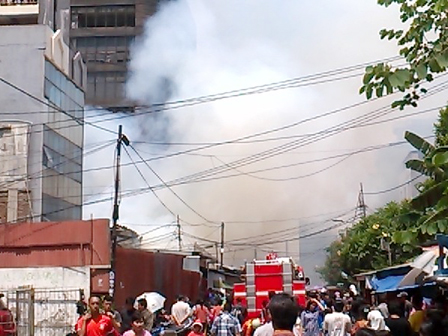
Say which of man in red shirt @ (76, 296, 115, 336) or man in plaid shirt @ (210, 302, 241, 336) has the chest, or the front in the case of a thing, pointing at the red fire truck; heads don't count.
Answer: the man in plaid shirt

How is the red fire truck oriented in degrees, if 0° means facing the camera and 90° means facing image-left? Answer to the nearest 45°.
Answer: approximately 180°

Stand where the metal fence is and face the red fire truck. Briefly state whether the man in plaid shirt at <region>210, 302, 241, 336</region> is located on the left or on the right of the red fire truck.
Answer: right

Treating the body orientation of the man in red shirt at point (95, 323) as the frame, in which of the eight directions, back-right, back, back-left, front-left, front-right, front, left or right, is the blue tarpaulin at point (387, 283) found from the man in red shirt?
back-left

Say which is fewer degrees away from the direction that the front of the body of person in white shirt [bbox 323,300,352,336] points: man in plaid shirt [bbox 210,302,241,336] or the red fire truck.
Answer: the red fire truck

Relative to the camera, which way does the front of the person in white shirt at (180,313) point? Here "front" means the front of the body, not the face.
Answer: away from the camera

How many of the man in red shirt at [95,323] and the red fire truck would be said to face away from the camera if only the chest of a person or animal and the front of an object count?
1

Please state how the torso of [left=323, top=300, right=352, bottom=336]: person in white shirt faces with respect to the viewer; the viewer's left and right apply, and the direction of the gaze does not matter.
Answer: facing away from the viewer

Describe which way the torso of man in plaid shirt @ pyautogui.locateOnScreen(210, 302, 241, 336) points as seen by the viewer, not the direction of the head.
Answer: away from the camera

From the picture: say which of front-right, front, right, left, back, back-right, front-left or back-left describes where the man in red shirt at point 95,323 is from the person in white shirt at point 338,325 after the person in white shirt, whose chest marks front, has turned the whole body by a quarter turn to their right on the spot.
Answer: back-right

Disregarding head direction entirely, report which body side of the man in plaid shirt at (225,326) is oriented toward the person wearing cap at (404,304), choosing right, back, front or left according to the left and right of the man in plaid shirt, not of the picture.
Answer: right
